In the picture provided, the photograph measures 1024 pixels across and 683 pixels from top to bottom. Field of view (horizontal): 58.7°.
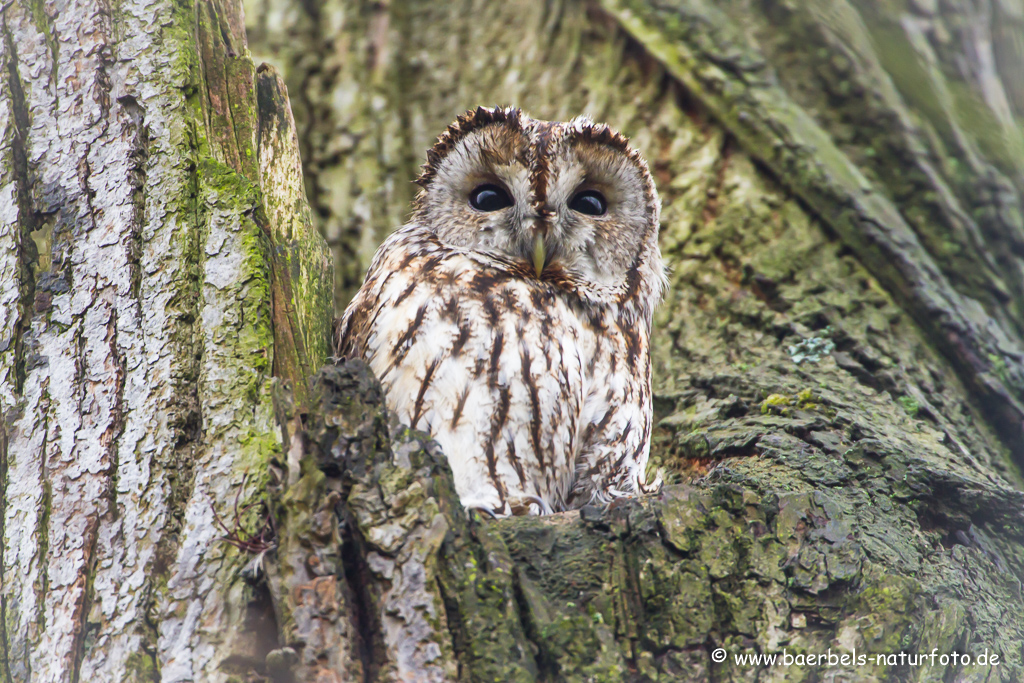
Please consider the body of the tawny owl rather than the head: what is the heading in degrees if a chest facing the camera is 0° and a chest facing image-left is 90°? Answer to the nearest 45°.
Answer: approximately 0°

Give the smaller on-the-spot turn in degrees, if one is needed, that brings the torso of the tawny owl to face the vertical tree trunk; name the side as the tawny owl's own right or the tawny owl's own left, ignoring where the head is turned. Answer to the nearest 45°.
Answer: approximately 45° to the tawny owl's own right
